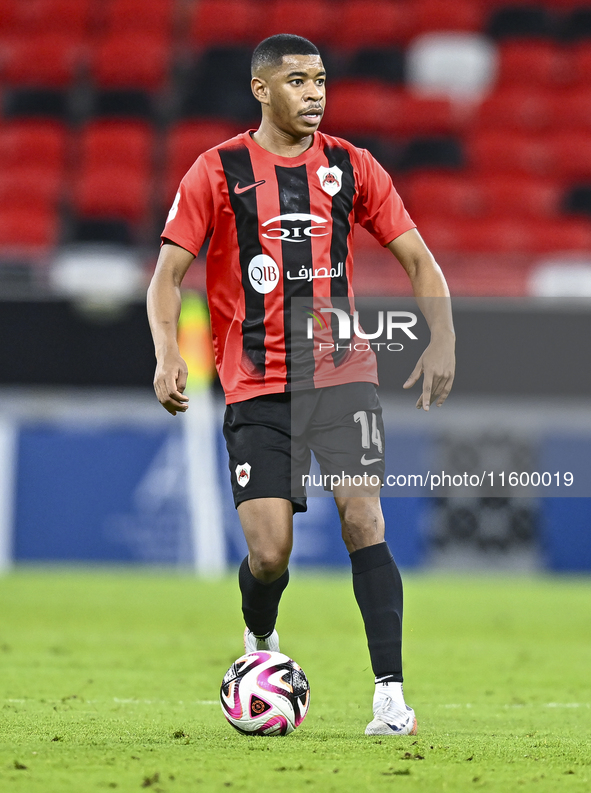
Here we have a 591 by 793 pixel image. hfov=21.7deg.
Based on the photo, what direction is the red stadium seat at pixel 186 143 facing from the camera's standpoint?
toward the camera

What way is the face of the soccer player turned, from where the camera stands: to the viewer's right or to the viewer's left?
to the viewer's right

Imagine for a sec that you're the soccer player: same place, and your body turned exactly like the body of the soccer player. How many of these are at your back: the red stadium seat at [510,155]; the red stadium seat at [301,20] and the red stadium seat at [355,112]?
3

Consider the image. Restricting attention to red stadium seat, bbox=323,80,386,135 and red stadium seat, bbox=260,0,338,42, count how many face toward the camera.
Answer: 2

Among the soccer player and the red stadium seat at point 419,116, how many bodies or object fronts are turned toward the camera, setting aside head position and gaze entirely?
2

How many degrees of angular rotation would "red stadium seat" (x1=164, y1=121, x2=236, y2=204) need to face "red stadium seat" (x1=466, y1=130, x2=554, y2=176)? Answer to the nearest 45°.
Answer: approximately 90° to its left

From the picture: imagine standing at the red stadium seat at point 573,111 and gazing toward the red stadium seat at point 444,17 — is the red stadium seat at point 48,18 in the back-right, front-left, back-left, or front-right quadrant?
front-left

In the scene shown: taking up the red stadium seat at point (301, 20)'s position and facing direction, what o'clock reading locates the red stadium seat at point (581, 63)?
the red stadium seat at point (581, 63) is roughly at 9 o'clock from the red stadium seat at point (301, 20).

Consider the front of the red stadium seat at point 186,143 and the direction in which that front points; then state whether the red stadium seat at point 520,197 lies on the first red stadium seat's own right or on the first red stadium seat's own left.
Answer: on the first red stadium seat's own left

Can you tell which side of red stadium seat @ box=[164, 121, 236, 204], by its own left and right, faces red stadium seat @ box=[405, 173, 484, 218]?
left

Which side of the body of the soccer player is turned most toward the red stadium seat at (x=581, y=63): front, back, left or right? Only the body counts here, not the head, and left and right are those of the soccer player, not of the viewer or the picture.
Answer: back

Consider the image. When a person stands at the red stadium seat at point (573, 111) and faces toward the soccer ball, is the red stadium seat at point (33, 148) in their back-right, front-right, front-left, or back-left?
front-right

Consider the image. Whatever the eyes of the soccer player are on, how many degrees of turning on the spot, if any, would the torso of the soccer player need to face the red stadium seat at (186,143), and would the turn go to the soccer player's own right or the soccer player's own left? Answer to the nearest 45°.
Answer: approximately 180°

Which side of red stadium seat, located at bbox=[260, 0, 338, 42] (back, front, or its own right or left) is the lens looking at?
front

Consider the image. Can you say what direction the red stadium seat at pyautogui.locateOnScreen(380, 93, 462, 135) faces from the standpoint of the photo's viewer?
facing the viewer
